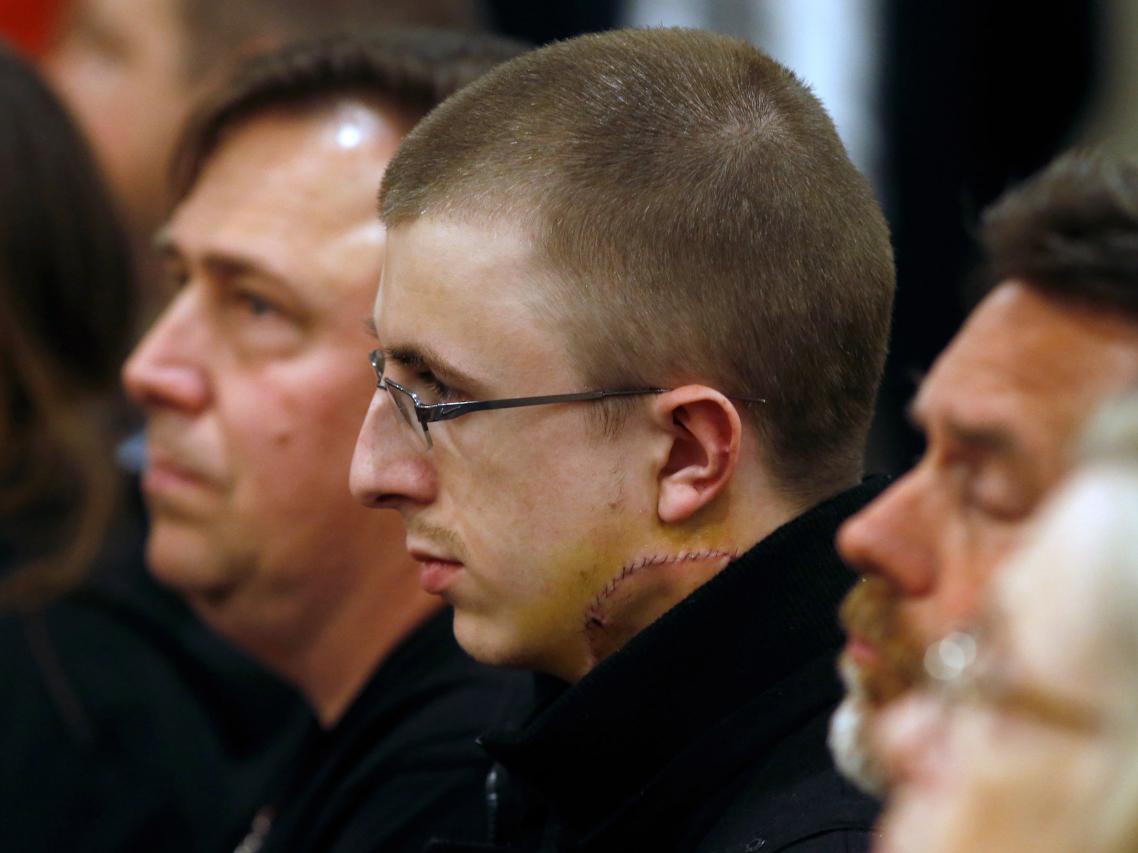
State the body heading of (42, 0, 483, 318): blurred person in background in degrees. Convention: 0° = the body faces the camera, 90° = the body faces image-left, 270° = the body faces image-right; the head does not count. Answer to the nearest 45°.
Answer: approximately 45°

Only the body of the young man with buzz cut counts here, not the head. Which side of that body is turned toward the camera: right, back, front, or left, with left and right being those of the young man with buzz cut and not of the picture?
left

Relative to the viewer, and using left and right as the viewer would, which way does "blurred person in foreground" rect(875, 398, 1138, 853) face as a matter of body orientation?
facing to the left of the viewer

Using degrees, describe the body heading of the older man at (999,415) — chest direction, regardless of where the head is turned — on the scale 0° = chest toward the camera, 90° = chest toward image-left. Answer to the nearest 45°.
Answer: approximately 90°

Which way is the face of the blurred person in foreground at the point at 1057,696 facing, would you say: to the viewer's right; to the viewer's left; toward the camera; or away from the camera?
to the viewer's left

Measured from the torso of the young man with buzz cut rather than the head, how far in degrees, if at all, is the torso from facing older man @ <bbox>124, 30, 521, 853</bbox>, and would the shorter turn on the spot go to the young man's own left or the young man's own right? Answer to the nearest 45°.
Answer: approximately 45° to the young man's own right

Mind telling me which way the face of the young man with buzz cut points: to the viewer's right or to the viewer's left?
to the viewer's left

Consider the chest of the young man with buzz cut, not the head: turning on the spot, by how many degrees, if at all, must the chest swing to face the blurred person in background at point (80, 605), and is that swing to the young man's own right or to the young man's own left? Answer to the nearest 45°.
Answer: approximately 45° to the young man's own right

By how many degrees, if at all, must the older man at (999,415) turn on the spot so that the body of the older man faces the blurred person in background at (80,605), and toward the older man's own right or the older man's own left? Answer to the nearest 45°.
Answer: approximately 45° to the older man's own right

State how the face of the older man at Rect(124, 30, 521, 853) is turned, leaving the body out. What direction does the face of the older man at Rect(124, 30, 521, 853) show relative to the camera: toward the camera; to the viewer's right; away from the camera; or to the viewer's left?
to the viewer's left
